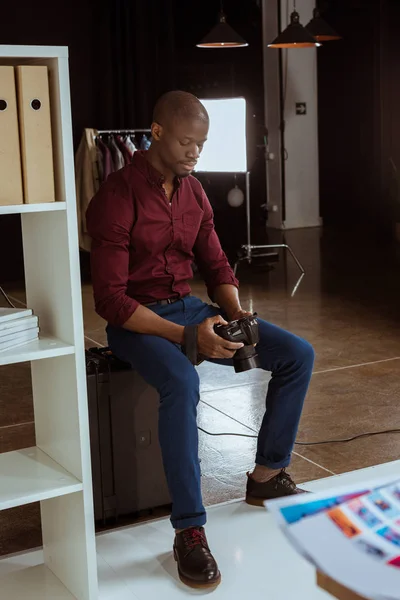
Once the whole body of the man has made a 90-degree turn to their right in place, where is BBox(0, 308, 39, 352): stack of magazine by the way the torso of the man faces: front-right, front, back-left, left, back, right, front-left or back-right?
front

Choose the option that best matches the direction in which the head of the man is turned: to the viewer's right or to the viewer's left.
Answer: to the viewer's right

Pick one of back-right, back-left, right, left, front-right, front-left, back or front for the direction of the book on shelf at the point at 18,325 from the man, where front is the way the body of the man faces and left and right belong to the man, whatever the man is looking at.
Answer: right

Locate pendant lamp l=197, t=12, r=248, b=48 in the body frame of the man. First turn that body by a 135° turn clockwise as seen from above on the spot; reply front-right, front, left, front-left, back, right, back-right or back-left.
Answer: right

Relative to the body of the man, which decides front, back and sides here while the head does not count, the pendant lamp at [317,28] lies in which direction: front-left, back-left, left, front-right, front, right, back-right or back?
back-left

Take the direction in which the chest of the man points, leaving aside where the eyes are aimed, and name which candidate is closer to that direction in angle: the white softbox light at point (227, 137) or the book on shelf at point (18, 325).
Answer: the book on shelf

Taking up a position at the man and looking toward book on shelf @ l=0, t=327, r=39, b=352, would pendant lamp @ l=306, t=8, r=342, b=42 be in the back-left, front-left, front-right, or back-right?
back-right

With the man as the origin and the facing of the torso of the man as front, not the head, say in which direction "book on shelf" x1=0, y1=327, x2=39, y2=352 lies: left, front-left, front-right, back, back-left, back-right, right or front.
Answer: right

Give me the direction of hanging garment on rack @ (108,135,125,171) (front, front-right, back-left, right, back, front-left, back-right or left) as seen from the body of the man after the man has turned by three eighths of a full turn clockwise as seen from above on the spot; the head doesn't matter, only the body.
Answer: right
